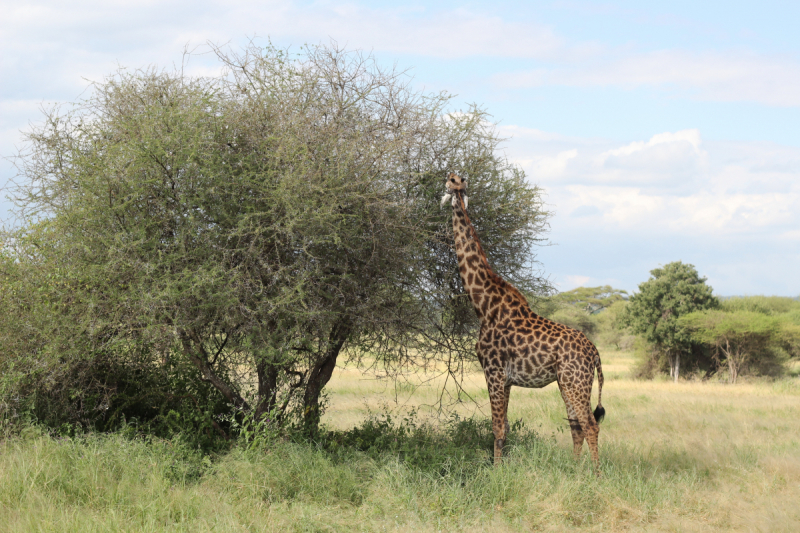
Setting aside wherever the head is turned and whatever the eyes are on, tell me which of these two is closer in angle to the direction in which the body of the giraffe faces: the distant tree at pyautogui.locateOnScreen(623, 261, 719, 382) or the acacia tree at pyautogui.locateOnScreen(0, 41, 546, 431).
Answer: the acacia tree

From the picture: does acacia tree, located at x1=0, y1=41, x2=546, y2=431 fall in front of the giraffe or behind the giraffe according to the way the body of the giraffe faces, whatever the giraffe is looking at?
in front

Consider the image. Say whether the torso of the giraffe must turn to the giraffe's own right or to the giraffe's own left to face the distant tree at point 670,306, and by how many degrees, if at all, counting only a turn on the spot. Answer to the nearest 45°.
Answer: approximately 90° to the giraffe's own right

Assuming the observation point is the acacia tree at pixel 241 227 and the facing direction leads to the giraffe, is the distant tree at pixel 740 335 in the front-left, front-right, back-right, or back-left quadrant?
front-left

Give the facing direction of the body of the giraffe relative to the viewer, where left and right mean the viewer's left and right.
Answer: facing to the left of the viewer
